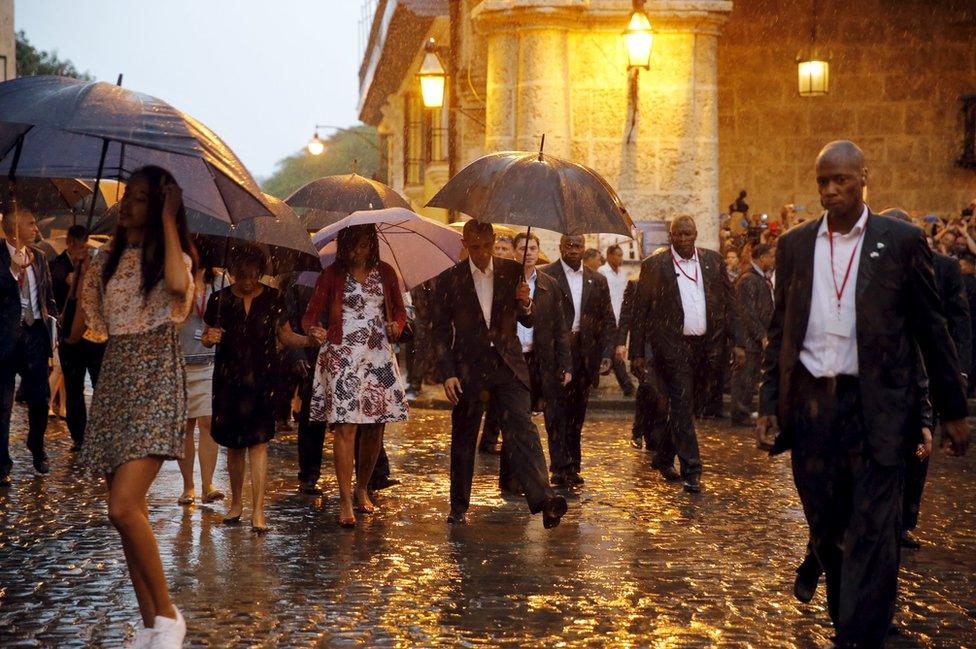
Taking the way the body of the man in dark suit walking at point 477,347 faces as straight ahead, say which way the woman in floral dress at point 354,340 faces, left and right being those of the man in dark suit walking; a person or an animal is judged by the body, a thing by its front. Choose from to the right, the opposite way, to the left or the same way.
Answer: the same way

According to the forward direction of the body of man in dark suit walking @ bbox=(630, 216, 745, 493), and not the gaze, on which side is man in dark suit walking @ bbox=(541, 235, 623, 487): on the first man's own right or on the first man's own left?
on the first man's own right

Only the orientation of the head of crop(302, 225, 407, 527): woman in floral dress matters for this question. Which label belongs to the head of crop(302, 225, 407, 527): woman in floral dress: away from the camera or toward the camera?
toward the camera

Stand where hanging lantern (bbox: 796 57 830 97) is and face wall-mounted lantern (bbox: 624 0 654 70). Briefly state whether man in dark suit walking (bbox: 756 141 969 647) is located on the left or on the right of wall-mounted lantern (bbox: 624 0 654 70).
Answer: left

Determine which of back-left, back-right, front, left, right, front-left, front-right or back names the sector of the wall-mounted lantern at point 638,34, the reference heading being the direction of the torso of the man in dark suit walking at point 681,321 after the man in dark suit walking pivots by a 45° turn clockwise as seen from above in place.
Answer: back-right

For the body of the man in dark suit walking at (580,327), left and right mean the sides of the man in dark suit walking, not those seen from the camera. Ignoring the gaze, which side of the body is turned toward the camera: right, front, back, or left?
front

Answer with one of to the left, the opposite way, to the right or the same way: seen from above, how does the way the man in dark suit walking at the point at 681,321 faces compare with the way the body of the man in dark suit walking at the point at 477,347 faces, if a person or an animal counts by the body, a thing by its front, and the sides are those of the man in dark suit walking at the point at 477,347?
the same way

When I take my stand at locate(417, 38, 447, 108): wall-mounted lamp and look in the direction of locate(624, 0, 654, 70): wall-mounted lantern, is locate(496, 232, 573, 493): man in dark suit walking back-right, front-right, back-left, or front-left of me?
front-right

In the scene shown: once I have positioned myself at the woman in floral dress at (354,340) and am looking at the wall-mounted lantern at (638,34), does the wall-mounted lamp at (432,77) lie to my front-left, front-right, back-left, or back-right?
front-left

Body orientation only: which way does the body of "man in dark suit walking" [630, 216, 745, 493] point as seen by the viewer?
toward the camera

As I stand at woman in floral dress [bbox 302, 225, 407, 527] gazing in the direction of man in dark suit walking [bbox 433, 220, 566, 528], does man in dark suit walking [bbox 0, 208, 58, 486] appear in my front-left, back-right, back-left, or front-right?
back-left

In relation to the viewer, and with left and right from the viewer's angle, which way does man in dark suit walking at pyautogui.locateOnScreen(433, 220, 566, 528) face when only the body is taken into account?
facing the viewer

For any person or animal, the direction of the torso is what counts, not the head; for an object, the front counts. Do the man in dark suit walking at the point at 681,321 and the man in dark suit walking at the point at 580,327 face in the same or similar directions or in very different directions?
same or similar directions

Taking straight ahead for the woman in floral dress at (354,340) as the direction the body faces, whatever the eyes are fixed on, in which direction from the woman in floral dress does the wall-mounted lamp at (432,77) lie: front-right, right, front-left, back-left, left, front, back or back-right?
back

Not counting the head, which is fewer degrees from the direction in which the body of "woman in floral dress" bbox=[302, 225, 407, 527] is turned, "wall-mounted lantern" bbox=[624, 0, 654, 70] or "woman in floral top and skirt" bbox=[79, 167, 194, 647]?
the woman in floral top and skirt

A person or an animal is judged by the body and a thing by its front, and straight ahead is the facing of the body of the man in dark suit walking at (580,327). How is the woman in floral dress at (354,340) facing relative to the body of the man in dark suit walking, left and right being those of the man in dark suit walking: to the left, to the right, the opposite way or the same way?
the same way

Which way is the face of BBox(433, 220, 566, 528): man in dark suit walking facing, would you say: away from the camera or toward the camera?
toward the camera

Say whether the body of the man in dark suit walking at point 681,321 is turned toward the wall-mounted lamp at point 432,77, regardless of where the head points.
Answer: no

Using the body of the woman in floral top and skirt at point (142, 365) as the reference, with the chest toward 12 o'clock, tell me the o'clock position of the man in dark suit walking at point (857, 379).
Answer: The man in dark suit walking is roughly at 8 o'clock from the woman in floral top and skirt.

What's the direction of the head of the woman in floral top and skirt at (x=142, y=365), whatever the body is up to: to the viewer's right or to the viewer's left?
to the viewer's left
